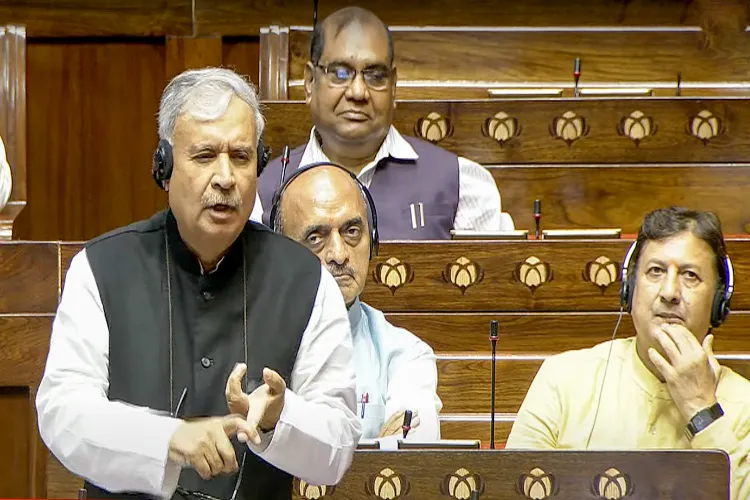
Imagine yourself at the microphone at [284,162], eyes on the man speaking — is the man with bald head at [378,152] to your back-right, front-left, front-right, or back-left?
back-left

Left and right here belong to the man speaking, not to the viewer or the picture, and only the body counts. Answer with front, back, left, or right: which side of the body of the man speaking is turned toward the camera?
front

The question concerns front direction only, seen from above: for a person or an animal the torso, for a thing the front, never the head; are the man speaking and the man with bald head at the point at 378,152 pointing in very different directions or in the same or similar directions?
same or similar directions

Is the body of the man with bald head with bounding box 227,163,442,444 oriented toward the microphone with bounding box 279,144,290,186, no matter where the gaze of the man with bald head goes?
no

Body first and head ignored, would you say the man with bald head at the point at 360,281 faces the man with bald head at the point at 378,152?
no

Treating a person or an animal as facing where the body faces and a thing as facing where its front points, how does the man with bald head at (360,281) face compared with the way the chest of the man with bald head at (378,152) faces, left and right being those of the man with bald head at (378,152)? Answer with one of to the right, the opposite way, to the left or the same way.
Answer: the same way

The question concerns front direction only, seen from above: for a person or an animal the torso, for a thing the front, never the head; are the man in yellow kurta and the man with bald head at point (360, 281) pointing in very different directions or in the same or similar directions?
same or similar directions

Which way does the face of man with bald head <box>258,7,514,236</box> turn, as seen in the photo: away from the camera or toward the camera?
toward the camera

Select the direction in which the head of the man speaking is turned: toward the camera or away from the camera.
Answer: toward the camera

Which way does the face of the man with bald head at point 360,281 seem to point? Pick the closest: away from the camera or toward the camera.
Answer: toward the camera

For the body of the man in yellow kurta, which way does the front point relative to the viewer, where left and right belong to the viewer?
facing the viewer
